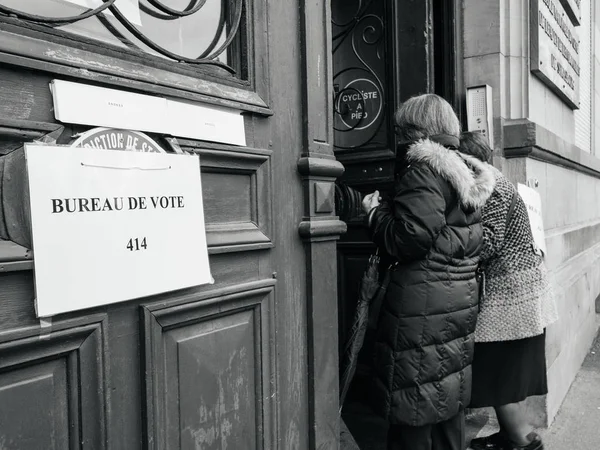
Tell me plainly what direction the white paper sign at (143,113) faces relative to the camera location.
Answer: facing the viewer and to the right of the viewer

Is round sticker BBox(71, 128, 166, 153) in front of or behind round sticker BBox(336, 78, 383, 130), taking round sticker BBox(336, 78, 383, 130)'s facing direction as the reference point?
in front

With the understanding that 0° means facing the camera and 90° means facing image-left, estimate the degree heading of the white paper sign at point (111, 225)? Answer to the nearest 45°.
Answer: approximately 315°

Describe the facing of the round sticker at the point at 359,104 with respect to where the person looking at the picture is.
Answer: facing the viewer

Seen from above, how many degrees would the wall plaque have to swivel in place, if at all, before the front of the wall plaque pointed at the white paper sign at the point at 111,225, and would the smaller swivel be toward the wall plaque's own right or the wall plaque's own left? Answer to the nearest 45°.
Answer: approximately 45° to the wall plaque's own right

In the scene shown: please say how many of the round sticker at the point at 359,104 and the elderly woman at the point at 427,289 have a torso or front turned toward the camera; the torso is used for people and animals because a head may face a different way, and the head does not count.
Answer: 1

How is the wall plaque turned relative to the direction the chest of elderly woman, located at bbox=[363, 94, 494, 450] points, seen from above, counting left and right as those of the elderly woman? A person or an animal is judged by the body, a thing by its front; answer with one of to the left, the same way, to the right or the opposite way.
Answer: the opposite way

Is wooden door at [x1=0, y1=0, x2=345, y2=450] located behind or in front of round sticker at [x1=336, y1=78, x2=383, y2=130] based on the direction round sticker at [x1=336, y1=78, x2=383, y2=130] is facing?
in front

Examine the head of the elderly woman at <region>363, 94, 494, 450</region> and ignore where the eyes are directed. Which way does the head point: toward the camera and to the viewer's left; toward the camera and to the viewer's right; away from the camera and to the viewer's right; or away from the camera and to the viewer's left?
away from the camera and to the viewer's left

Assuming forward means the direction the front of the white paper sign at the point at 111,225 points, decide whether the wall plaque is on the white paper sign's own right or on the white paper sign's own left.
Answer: on the white paper sign's own left

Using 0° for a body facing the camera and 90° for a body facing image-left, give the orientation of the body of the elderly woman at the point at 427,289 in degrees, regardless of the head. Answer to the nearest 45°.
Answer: approximately 135°

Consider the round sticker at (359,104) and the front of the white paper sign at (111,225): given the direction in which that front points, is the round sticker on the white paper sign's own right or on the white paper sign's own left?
on the white paper sign's own left

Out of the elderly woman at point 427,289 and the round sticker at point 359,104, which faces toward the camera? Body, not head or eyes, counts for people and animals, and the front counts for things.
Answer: the round sticker

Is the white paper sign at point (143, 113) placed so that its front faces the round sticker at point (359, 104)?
no

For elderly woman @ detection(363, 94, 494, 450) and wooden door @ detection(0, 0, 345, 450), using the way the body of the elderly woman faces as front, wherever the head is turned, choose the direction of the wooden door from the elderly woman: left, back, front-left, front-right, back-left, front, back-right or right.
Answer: left

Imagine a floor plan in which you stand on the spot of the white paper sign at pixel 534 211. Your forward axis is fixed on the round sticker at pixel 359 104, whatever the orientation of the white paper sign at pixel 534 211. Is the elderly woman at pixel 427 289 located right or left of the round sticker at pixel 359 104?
left
